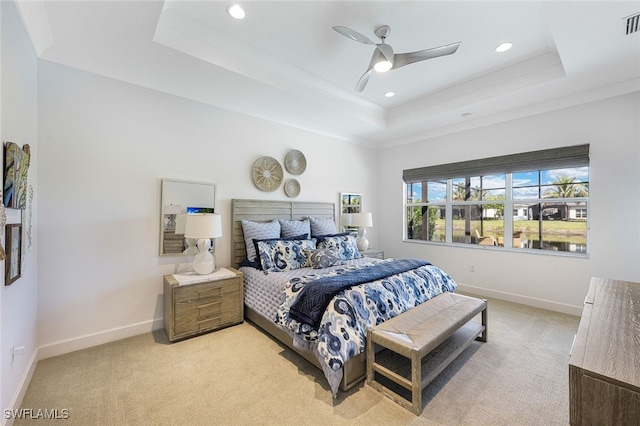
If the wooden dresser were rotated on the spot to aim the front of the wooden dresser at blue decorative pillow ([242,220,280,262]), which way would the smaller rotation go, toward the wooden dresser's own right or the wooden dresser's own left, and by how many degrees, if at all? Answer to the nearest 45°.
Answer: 0° — it already faces it

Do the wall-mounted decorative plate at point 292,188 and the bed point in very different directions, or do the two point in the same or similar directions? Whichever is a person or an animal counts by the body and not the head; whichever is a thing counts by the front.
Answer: same or similar directions

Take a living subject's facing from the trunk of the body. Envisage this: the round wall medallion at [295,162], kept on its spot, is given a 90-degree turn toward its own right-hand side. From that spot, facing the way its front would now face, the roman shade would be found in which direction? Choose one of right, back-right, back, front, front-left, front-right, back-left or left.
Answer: back-left

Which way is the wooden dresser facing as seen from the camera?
to the viewer's left

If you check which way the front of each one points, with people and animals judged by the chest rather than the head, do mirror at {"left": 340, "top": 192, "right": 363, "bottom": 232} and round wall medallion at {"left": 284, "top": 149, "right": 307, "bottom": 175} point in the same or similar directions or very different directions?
same or similar directions

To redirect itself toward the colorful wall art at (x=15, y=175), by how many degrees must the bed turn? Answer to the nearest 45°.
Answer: approximately 90° to its right

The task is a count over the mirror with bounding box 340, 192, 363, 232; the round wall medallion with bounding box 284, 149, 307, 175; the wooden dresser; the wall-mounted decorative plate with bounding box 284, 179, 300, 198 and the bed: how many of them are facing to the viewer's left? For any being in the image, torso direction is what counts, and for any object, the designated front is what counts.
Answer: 1

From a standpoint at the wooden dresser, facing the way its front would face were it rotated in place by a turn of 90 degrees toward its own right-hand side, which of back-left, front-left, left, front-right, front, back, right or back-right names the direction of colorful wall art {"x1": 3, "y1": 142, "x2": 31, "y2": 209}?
back-left

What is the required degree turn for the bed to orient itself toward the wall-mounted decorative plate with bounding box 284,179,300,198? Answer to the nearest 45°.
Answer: approximately 135° to its left

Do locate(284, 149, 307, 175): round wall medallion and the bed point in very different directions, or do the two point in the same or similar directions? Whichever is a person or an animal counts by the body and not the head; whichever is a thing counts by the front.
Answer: same or similar directions

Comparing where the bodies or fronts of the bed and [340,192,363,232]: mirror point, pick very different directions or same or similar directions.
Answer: same or similar directions

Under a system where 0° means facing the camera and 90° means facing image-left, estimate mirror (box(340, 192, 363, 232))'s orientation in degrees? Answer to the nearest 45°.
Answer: approximately 315°

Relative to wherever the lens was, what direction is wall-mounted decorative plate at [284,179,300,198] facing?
facing the viewer and to the right of the viewer

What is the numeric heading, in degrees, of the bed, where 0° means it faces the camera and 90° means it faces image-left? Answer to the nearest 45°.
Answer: approximately 315°

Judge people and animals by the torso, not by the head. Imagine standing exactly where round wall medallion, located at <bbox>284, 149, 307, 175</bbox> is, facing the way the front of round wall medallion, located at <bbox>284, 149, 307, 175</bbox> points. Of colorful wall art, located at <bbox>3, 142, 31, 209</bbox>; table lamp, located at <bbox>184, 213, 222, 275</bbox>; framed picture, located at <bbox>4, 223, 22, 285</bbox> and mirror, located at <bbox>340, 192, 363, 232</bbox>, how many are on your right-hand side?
3

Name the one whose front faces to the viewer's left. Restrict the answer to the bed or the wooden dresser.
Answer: the wooden dresser
